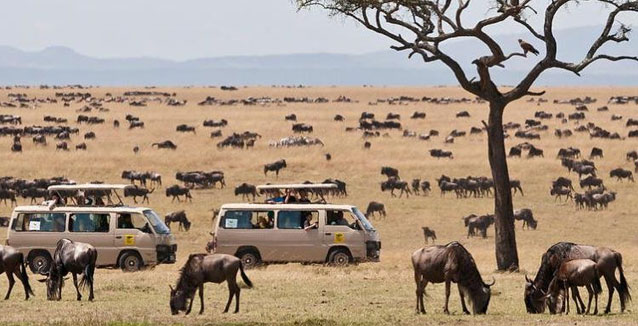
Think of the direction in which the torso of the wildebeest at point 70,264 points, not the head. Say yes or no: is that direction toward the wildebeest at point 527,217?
no

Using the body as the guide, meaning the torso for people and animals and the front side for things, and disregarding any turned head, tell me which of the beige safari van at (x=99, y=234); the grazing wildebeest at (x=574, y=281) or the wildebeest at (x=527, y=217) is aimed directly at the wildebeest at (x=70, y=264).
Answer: the grazing wildebeest

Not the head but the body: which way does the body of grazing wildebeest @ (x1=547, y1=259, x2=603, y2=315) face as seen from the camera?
to the viewer's left

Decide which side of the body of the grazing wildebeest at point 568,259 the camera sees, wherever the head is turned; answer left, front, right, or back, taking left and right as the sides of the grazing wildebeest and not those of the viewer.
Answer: left

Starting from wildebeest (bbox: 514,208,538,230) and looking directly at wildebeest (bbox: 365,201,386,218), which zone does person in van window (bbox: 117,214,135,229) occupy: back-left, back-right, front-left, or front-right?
front-left

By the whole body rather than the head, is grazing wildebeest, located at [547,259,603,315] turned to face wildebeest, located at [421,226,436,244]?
no

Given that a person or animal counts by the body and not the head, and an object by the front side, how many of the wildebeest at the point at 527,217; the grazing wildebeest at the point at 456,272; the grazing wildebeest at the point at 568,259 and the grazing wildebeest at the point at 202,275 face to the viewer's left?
2

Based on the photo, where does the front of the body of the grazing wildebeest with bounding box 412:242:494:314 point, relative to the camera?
to the viewer's right

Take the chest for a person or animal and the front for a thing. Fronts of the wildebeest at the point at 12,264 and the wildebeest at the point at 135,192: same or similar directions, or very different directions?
same or similar directions

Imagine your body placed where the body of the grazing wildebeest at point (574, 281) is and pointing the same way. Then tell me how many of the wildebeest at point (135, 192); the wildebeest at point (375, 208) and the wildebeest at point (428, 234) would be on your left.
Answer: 0

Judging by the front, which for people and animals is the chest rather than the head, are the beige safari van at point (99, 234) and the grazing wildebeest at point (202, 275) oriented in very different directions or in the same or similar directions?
very different directions

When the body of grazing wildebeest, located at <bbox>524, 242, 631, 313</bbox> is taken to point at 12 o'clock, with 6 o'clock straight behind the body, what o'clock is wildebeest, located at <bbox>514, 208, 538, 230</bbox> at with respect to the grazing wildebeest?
The wildebeest is roughly at 3 o'clock from the grazing wildebeest.

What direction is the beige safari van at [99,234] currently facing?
to the viewer's right

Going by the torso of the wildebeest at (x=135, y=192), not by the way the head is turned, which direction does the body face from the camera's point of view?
to the viewer's left

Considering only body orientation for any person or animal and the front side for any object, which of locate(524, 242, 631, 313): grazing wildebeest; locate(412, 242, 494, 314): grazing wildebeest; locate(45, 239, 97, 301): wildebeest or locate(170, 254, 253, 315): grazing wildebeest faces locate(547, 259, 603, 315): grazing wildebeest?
locate(412, 242, 494, 314): grazing wildebeest

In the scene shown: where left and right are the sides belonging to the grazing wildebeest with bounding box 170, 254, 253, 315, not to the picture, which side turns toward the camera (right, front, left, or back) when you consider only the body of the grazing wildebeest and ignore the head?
left
